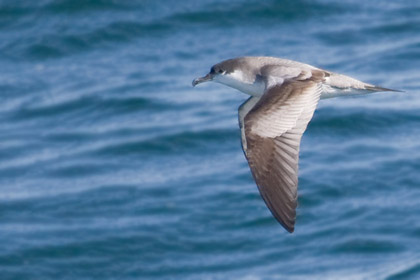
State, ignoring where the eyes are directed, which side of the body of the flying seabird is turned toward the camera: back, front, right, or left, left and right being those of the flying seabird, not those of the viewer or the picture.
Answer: left
